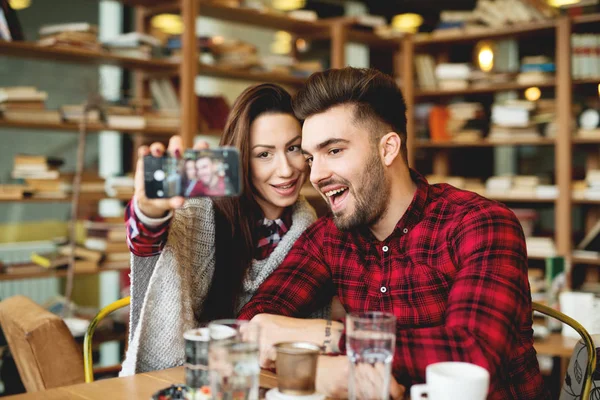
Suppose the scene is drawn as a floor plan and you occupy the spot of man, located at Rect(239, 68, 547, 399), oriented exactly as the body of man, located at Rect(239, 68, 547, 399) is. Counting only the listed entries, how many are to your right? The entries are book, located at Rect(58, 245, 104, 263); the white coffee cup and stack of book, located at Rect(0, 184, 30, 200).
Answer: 2

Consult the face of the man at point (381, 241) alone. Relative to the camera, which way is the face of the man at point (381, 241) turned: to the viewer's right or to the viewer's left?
to the viewer's left

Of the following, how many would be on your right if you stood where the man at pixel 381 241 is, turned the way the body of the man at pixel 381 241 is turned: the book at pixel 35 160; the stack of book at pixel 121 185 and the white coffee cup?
2

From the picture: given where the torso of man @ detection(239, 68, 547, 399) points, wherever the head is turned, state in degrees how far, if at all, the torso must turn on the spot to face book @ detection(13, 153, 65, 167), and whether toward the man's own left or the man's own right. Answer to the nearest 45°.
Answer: approximately 90° to the man's own right

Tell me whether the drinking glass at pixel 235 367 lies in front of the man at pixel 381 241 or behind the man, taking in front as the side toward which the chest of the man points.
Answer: in front

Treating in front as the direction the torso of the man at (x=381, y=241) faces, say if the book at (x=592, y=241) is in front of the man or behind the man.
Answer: behind

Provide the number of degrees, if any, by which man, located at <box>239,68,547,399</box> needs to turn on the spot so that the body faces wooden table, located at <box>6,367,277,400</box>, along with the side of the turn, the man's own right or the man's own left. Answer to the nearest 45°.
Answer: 0° — they already face it

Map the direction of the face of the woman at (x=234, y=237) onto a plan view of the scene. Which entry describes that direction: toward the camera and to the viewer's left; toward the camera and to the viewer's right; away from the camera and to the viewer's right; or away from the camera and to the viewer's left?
toward the camera and to the viewer's left

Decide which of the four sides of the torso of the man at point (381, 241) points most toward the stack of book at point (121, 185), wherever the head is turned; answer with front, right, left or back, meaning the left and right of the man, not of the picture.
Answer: right

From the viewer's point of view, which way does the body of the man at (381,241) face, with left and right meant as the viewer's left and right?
facing the viewer and to the left of the viewer

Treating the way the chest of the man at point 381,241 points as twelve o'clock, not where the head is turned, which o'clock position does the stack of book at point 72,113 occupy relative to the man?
The stack of book is roughly at 3 o'clock from the man.

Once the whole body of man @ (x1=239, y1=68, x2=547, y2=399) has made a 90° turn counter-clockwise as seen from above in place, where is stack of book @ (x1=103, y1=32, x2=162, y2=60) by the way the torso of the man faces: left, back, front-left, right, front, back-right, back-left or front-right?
back

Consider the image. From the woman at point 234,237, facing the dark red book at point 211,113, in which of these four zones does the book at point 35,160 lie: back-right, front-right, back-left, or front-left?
front-left

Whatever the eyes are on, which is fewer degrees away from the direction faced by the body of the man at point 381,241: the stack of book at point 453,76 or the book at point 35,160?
the book

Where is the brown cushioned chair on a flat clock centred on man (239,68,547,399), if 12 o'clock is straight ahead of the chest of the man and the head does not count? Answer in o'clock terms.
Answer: The brown cushioned chair is roughly at 1 o'clock from the man.
